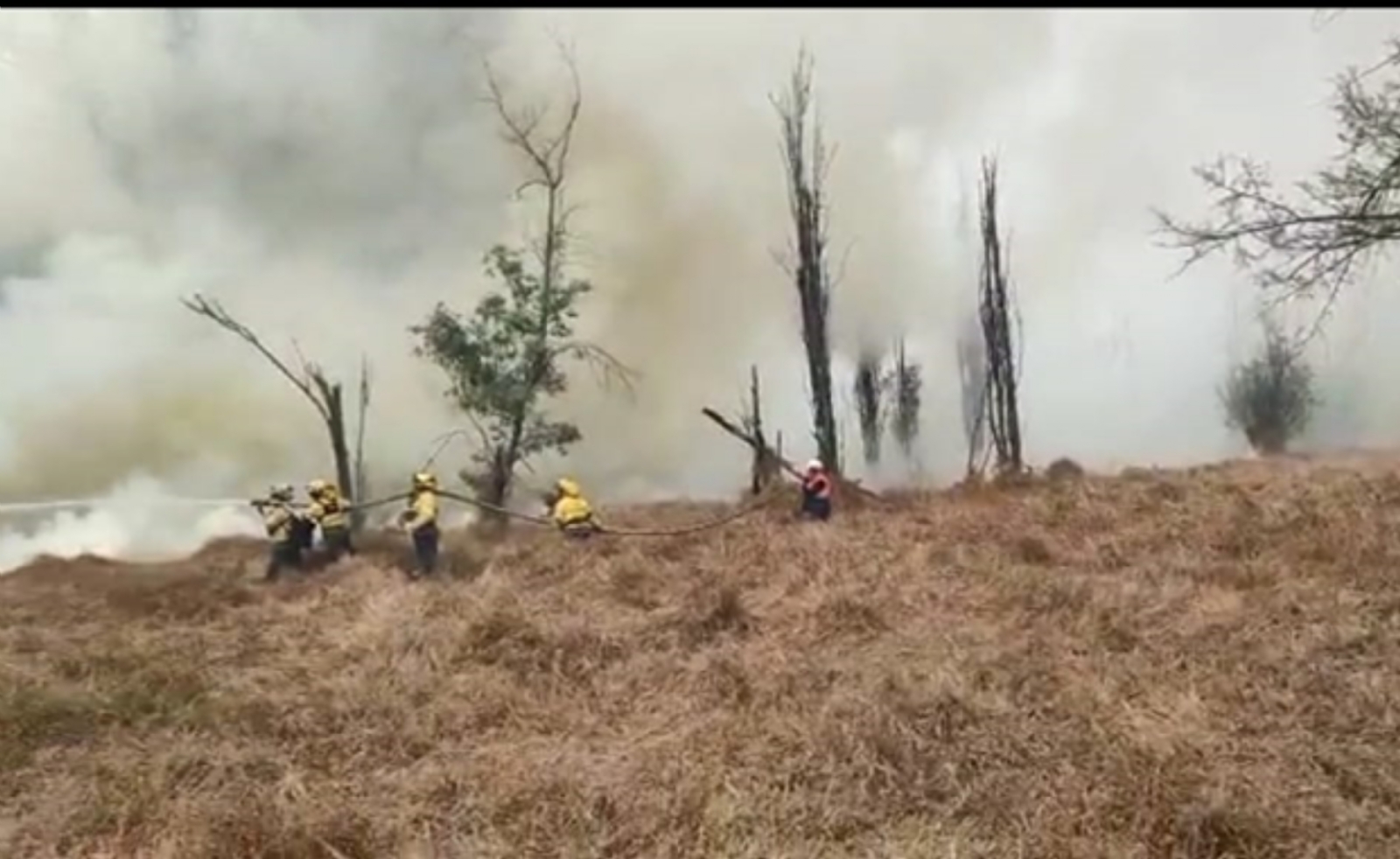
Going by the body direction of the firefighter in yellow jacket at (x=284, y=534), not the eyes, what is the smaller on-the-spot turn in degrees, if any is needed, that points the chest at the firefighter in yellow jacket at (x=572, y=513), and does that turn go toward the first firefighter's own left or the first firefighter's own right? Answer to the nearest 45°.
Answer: approximately 180°

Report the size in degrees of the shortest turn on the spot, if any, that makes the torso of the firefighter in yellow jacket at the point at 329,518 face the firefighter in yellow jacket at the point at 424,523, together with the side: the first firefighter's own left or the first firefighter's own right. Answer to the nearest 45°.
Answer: approximately 135° to the first firefighter's own left

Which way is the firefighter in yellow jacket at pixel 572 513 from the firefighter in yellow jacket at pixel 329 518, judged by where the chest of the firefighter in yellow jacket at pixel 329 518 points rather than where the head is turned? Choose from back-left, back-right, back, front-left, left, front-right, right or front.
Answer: back

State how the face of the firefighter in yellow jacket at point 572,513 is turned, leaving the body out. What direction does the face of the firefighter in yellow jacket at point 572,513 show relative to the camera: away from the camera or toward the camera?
away from the camera

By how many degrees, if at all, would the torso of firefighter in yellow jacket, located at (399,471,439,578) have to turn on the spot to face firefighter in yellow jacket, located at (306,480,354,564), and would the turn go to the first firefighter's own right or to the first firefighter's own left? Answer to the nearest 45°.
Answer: approximately 45° to the first firefighter's own right

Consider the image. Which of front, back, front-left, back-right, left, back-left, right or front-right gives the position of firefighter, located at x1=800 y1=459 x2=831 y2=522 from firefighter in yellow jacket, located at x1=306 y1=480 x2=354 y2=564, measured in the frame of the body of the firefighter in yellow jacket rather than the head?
back

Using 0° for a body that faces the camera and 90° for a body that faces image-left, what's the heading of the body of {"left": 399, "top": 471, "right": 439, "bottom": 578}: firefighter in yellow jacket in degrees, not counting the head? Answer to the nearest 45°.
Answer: approximately 90°

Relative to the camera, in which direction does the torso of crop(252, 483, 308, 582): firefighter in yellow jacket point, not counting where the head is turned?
to the viewer's left

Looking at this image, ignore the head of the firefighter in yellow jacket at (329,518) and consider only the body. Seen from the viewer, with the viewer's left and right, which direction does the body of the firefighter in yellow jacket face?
facing to the left of the viewer

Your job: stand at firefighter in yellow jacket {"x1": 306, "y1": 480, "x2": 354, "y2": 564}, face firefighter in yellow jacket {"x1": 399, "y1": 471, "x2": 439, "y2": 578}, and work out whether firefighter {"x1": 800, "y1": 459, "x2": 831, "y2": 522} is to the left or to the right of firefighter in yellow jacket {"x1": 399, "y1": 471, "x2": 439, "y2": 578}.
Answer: left

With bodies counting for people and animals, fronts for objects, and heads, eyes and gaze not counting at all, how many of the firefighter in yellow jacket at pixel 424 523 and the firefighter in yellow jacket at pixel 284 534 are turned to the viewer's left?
2

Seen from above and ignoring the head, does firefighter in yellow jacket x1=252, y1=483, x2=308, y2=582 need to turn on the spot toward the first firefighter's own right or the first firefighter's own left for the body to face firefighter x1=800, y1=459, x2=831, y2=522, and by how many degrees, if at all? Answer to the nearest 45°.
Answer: approximately 180°
